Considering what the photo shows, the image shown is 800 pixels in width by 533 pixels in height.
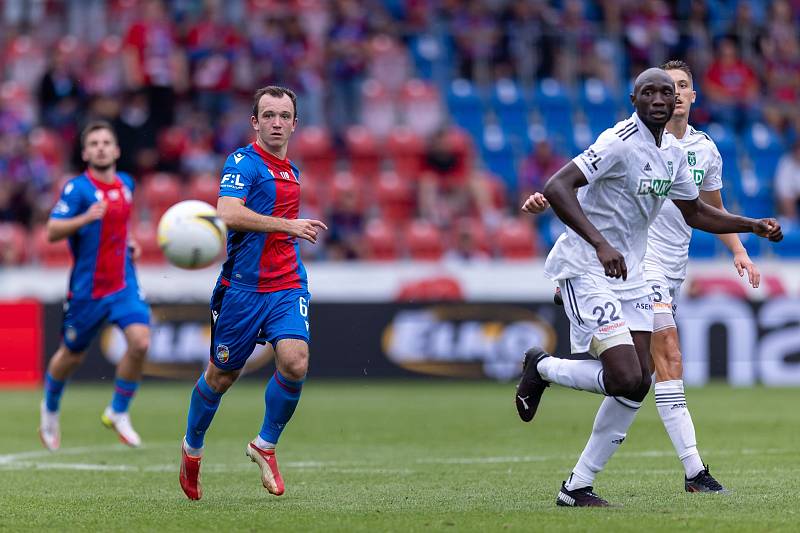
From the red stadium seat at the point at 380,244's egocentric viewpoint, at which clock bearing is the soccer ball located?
The soccer ball is roughly at 12 o'clock from the red stadium seat.

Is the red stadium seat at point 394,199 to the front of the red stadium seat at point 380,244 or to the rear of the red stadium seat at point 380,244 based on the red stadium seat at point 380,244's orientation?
to the rear

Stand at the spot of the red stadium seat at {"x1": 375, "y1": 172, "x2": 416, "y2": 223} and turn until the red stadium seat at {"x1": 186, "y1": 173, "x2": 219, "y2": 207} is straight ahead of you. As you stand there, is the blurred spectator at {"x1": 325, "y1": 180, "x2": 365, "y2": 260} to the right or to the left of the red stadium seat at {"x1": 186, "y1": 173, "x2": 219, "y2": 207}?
left

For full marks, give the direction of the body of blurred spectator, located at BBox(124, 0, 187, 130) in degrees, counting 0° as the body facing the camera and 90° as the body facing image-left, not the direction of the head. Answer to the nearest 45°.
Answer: approximately 0°

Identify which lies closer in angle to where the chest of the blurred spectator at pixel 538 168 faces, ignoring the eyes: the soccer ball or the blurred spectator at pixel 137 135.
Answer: the soccer ball

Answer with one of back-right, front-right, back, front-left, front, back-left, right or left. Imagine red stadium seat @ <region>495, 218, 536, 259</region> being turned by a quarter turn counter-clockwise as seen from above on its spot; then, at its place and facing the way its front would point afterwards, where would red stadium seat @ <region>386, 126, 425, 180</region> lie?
back-left

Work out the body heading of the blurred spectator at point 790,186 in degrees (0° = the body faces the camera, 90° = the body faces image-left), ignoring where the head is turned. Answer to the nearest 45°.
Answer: approximately 0°

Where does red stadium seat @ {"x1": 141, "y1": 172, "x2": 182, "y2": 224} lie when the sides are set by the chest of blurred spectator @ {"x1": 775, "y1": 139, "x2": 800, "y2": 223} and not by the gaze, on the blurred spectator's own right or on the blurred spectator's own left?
on the blurred spectator's own right
